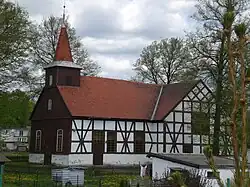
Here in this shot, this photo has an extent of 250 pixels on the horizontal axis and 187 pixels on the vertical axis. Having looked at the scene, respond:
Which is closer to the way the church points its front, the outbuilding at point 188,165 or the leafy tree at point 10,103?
the leafy tree

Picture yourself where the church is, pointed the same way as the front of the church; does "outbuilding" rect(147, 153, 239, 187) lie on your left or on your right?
on your left

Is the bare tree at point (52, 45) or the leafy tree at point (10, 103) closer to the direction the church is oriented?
the leafy tree

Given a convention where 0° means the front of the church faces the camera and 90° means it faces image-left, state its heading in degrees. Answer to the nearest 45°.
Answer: approximately 45°

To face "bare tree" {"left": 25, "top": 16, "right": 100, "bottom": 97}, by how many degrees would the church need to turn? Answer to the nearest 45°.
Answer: approximately 90° to its right
